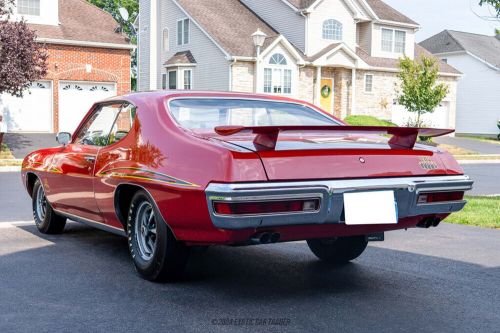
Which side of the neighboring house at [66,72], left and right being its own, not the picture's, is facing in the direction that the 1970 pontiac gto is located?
front

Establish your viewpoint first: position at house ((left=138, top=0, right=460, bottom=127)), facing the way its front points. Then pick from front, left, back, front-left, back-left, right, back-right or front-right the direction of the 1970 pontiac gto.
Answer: front-right

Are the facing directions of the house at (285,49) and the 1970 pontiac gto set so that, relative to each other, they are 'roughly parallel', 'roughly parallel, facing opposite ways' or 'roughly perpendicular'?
roughly parallel, facing opposite ways

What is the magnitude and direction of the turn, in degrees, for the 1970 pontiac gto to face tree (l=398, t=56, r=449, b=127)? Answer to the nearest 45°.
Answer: approximately 45° to its right

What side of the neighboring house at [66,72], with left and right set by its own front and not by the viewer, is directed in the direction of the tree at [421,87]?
left

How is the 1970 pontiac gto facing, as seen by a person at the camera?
facing away from the viewer and to the left of the viewer

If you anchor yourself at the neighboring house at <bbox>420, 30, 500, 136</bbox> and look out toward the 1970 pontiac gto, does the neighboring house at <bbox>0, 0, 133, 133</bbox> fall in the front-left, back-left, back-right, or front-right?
front-right

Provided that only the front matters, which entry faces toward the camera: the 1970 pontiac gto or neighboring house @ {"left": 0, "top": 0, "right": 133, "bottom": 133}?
the neighboring house

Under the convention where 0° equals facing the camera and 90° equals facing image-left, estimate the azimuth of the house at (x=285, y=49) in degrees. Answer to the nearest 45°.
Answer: approximately 315°

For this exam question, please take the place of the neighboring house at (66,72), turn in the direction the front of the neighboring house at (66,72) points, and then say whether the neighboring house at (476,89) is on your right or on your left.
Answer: on your left

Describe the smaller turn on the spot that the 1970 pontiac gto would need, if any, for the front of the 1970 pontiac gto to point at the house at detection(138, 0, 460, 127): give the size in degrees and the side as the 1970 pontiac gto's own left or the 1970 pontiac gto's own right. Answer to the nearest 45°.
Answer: approximately 45° to the 1970 pontiac gto's own right

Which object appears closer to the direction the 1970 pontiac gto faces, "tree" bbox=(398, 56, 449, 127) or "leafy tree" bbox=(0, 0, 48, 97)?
the leafy tree

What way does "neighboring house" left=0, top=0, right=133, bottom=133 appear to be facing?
toward the camera

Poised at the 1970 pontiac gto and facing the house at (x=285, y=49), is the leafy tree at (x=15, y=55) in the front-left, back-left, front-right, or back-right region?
front-left

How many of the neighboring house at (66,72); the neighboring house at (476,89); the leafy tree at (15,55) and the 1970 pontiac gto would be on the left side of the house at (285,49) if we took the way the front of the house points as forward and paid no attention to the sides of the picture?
1

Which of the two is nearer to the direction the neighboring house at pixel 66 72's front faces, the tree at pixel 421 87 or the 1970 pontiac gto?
the 1970 pontiac gto

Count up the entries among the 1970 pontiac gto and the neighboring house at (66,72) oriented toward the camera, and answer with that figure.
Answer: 1

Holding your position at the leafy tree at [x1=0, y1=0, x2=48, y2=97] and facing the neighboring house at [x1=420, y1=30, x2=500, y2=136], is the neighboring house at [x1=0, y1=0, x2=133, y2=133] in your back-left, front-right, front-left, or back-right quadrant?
front-left
